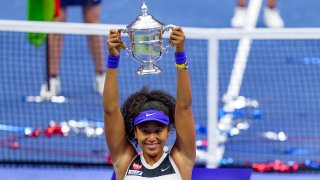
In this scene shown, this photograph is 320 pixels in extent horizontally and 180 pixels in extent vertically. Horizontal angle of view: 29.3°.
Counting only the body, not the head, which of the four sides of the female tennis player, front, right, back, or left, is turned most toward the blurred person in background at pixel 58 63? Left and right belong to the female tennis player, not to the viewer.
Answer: back

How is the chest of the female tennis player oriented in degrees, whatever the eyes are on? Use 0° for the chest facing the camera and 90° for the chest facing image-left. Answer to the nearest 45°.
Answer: approximately 0°

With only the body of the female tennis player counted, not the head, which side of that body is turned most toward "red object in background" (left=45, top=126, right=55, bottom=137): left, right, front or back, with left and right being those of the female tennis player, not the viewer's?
back
